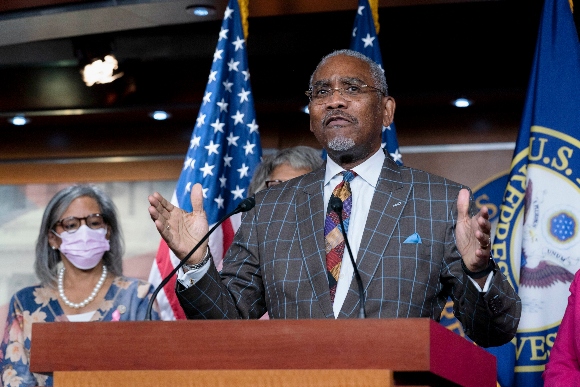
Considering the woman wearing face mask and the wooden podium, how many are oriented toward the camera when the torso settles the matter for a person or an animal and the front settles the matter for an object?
2

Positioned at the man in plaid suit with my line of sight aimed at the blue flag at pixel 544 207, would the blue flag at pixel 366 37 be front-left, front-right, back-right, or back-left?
front-left

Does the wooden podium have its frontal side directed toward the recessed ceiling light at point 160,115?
no

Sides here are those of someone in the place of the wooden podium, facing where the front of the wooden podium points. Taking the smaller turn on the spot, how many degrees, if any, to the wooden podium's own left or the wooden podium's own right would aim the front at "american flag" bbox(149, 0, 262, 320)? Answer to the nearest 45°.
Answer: approximately 180°

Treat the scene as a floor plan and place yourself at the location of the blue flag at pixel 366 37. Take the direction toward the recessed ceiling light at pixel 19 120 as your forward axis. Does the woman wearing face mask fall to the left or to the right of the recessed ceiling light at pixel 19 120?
left

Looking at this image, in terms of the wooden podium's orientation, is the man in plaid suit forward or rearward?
rearward

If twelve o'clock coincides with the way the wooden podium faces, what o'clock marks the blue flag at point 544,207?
The blue flag is roughly at 7 o'clock from the wooden podium.

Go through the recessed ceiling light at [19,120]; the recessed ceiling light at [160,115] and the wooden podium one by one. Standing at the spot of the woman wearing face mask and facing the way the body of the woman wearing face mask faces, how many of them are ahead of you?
1

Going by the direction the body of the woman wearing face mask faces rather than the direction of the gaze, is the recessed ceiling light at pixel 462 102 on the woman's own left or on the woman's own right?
on the woman's own left

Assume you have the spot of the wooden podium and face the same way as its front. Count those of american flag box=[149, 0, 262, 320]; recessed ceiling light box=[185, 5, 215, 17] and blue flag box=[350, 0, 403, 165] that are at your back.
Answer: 3

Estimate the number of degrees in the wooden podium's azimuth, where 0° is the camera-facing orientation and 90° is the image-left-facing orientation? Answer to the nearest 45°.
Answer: approximately 0°

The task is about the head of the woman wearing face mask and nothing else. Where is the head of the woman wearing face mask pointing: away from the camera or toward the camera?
toward the camera

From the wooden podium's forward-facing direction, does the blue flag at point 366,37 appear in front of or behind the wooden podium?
behind

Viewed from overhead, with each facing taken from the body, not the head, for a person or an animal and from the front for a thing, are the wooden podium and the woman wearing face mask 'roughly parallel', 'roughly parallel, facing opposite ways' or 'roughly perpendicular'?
roughly parallel

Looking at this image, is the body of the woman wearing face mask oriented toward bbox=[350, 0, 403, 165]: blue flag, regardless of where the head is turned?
no

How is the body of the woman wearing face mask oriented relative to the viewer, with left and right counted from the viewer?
facing the viewer
